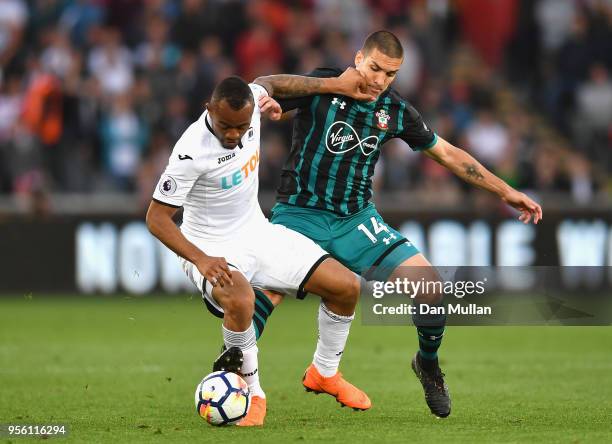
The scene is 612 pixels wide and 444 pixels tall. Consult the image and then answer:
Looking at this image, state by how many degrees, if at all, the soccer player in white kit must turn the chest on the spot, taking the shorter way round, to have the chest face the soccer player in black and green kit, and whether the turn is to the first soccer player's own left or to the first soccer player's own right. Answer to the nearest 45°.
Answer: approximately 90° to the first soccer player's own left

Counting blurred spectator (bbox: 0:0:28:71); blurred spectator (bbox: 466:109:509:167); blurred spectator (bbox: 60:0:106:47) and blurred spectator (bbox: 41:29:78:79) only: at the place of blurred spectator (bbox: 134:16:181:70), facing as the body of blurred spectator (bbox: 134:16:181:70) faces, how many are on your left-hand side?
1

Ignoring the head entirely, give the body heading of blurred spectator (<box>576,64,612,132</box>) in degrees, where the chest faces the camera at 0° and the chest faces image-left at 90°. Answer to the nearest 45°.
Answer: approximately 0°

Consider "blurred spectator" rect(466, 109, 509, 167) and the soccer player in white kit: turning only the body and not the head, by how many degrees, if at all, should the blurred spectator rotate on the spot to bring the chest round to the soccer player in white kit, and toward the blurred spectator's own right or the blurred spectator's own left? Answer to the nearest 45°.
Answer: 0° — they already face them

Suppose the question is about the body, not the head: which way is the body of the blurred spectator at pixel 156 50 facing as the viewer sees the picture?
toward the camera

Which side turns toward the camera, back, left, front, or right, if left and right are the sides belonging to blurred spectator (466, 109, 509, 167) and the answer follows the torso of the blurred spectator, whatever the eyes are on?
front

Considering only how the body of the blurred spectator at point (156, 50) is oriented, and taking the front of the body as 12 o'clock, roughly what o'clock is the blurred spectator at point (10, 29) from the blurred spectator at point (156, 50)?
the blurred spectator at point (10, 29) is roughly at 3 o'clock from the blurred spectator at point (156, 50).

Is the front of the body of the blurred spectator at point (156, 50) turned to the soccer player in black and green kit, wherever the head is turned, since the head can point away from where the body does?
yes

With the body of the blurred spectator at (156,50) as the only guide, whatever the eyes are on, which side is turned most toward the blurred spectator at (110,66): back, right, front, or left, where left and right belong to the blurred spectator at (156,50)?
right

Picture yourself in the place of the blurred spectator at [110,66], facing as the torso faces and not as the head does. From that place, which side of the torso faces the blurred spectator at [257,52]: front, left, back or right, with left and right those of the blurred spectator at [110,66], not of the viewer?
left

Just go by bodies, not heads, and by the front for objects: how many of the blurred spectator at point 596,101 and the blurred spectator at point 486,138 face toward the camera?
2

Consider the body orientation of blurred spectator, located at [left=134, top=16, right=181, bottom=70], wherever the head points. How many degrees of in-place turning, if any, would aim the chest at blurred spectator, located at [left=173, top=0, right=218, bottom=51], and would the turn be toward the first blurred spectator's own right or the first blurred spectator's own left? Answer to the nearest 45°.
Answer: approximately 135° to the first blurred spectator's own left

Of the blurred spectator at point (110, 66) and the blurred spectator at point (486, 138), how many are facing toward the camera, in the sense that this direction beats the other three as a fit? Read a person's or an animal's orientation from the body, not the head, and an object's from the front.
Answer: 2

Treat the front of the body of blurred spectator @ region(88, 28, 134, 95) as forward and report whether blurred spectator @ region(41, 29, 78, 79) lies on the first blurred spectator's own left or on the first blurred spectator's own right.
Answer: on the first blurred spectator's own right

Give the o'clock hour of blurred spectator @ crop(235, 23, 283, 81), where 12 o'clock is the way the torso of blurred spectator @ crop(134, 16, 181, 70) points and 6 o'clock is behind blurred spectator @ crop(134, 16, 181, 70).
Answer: blurred spectator @ crop(235, 23, 283, 81) is roughly at 9 o'clock from blurred spectator @ crop(134, 16, 181, 70).
